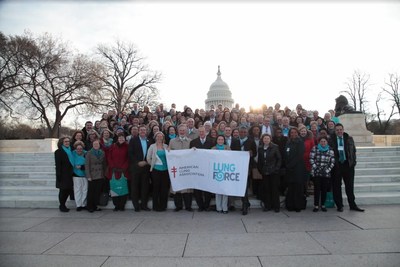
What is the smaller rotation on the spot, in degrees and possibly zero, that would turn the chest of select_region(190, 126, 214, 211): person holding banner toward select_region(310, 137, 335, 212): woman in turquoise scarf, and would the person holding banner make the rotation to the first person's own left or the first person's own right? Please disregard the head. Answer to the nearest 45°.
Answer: approximately 90° to the first person's own left

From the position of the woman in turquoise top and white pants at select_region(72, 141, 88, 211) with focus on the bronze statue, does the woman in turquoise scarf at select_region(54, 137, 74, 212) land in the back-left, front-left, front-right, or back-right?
back-left

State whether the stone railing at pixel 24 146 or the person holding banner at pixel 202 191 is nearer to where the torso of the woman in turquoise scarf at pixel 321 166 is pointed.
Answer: the person holding banner

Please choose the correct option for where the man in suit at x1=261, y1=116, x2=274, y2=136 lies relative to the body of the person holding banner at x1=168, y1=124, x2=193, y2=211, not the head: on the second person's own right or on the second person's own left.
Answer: on the second person's own left

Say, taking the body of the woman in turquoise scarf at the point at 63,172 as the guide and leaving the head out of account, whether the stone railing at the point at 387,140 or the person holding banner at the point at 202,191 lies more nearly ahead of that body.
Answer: the person holding banner

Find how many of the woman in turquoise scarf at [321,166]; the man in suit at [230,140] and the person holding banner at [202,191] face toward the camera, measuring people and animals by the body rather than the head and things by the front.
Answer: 3

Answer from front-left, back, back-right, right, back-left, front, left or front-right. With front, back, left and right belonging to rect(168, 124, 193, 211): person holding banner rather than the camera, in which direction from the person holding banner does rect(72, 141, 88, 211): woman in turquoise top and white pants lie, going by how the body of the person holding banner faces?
right

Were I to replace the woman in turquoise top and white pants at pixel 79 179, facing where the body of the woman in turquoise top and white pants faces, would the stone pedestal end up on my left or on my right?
on my left

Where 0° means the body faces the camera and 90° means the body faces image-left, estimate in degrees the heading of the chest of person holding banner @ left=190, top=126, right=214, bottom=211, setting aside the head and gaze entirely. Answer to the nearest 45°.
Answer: approximately 0°
